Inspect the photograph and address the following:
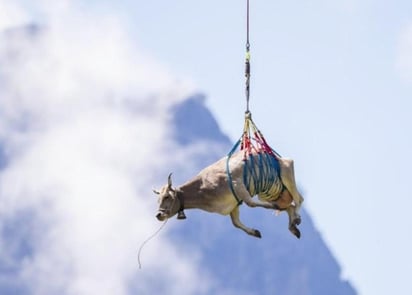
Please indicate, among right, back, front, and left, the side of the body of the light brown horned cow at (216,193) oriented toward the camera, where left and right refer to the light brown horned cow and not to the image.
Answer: left
